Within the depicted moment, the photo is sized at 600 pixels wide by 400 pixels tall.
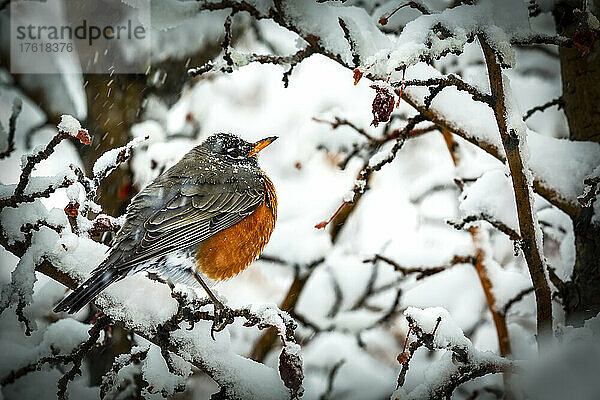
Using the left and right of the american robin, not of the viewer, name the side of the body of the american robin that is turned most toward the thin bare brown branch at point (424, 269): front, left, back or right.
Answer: front

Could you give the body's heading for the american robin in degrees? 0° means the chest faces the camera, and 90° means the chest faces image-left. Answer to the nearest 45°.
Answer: approximately 270°

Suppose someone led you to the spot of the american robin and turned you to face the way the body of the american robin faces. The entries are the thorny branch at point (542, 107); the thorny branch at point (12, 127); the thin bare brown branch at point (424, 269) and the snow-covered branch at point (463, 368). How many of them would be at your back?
1

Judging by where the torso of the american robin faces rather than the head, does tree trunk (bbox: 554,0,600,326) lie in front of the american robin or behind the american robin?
in front
